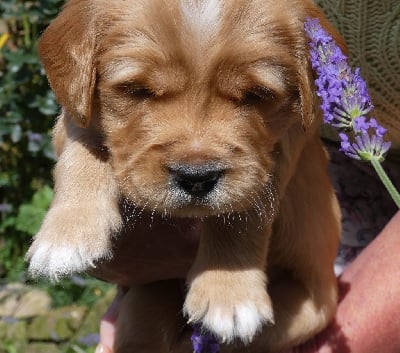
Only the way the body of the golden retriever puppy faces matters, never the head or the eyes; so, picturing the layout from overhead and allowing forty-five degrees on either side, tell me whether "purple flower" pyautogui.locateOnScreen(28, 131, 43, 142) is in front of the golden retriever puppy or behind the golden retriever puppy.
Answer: behind

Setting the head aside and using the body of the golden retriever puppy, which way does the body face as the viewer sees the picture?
toward the camera

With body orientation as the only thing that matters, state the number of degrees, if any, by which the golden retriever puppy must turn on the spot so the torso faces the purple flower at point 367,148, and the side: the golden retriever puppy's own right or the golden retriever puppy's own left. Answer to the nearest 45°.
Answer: approximately 45° to the golden retriever puppy's own left

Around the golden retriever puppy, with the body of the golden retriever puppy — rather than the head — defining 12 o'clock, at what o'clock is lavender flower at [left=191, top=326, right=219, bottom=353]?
The lavender flower is roughly at 11 o'clock from the golden retriever puppy.
